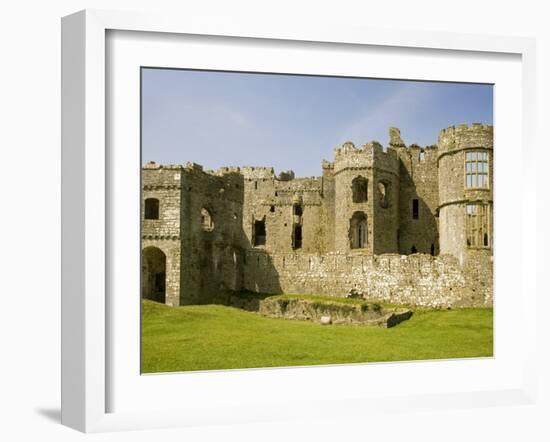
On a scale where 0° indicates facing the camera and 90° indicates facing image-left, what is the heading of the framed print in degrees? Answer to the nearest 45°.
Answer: approximately 315°
